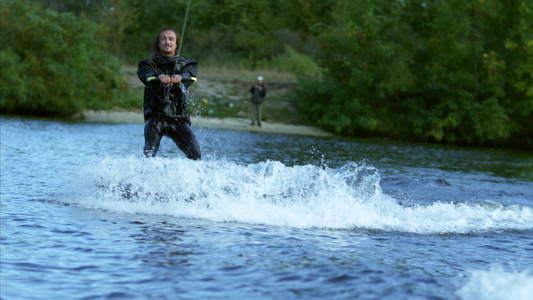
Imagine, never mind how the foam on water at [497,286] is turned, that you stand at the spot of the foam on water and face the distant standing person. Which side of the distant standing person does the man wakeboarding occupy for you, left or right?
left

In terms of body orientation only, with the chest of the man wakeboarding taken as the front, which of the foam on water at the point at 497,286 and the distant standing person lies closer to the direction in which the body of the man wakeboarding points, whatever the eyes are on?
the foam on water

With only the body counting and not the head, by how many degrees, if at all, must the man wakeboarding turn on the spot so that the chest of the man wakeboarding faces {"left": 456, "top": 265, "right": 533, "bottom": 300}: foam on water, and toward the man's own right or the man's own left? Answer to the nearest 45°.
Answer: approximately 45° to the man's own left

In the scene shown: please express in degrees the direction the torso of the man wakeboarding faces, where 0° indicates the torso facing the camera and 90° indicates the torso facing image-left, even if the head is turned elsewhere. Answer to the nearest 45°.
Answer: approximately 0°

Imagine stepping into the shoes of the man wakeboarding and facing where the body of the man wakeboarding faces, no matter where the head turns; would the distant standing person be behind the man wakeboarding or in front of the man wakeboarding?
behind
